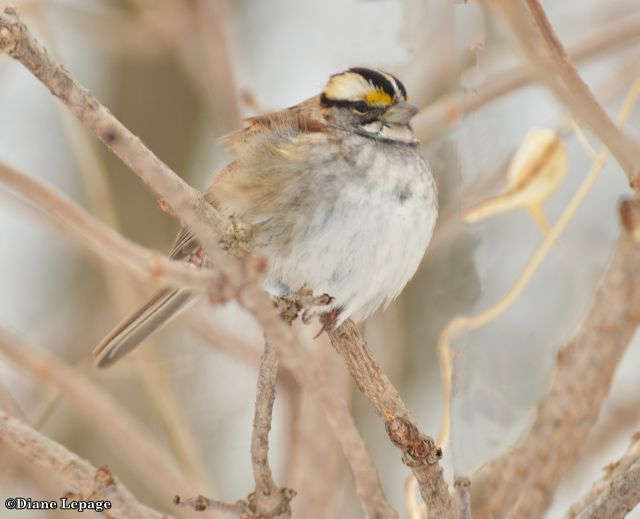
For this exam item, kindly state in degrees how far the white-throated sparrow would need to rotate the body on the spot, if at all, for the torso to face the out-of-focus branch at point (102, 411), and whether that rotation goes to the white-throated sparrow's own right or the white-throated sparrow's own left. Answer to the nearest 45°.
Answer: approximately 135° to the white-throated sparrow's own right

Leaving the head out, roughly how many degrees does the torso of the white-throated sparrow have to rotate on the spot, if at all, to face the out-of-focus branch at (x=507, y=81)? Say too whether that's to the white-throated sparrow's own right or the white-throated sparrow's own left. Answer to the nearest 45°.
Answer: approximately 45° to the white-throated sparrow's own left

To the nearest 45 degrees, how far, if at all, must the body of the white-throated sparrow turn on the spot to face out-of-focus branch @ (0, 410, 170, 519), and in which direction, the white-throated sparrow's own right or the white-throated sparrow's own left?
approximately 90° to the white-throated sparrow's own right

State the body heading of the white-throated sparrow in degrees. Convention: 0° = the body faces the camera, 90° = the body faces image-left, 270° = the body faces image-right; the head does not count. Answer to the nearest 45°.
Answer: approximately 315°
